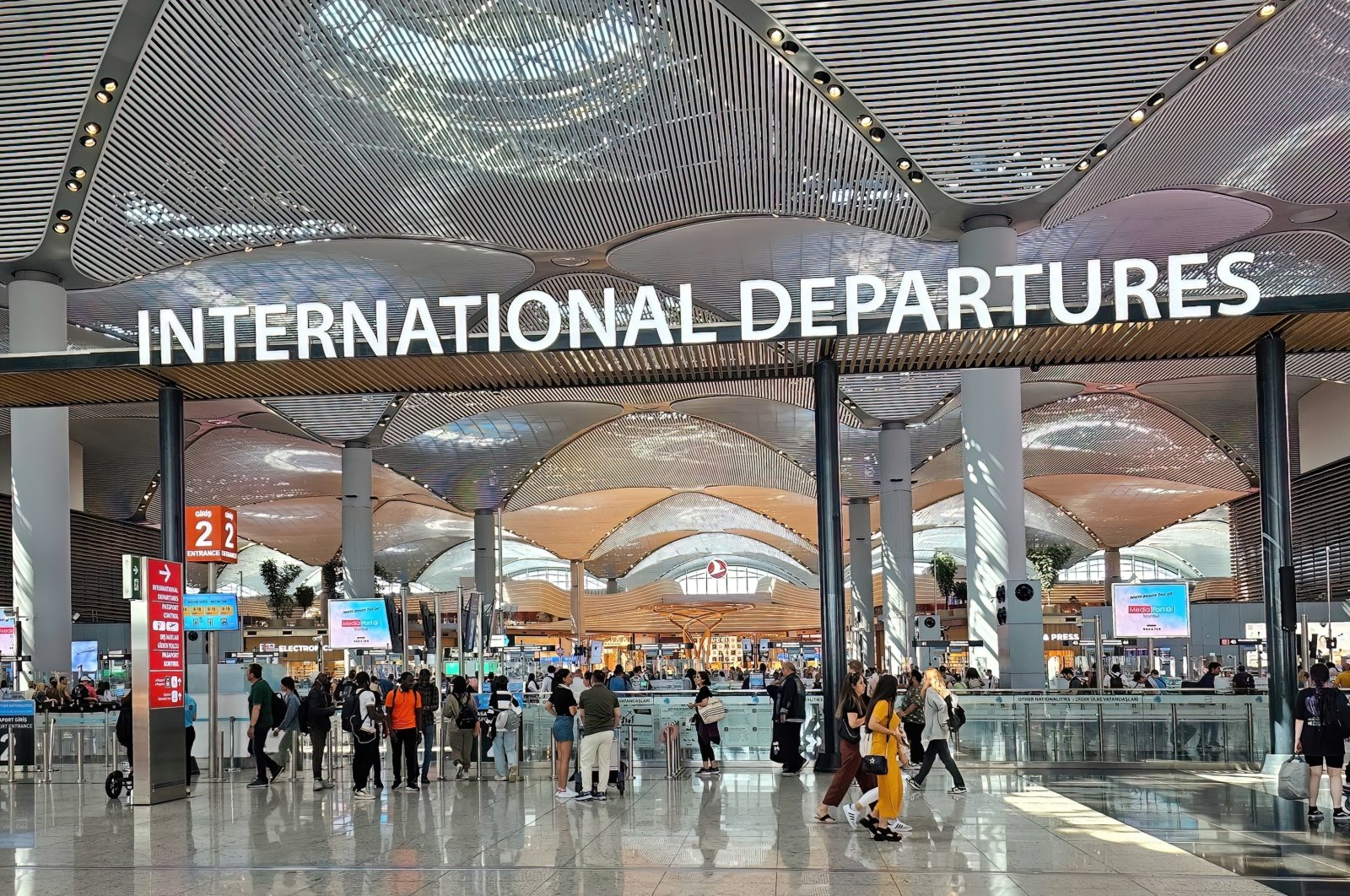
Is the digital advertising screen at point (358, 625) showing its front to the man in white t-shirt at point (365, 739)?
yes

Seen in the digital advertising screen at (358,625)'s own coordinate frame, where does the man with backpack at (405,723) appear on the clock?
The man with backpack is roughly at 12 o'clock from the digital advertising screen.

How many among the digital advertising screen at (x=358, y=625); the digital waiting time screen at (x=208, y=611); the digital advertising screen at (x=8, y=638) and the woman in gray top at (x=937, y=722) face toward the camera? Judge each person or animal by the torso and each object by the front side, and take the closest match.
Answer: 3

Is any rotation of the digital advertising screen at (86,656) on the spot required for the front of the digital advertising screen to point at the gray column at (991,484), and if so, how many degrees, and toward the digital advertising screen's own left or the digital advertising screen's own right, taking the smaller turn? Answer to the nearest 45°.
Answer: approximately 45° to the digital advertising screen's own left
